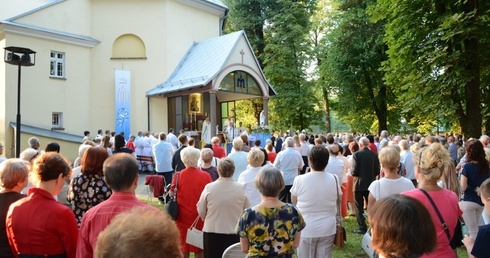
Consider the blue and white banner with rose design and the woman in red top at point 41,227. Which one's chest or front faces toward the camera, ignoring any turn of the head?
the blue and white banner with rose design

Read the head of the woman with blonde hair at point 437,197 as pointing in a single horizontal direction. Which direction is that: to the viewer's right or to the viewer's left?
to the viewer's left

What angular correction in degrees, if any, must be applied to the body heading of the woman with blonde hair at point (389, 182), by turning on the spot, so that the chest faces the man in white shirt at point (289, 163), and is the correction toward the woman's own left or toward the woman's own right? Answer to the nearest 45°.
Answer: approximately 45° to the woman's own left

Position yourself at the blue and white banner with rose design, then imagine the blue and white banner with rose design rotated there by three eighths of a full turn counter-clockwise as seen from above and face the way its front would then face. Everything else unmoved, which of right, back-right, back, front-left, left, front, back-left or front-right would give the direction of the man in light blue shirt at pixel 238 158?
back-right

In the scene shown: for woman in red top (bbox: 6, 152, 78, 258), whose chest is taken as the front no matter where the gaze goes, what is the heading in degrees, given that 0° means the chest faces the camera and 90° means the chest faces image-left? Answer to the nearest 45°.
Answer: approximately 225°

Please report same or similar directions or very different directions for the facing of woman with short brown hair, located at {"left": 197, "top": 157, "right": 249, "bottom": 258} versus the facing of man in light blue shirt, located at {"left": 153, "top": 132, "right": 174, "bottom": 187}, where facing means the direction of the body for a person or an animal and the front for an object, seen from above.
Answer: same or similar directions

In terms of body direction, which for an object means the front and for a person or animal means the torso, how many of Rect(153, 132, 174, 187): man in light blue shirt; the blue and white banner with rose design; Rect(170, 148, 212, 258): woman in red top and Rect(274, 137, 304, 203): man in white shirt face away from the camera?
3

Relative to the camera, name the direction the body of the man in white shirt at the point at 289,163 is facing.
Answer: away from the camera

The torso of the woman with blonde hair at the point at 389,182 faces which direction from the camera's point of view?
away from the camera

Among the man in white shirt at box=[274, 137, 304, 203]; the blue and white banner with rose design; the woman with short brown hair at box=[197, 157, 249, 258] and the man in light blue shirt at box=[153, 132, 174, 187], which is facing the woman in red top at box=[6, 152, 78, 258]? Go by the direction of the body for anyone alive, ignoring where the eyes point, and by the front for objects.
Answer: the blue and white banner with rose design

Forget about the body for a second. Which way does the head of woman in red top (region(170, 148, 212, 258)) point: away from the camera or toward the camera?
away from the camera

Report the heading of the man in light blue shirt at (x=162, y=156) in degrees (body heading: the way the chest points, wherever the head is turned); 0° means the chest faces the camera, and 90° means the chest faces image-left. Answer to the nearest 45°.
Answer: approximately 180°

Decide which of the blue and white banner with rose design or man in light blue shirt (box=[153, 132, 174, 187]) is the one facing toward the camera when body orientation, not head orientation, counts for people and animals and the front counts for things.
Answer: the blue and white banner with rose design

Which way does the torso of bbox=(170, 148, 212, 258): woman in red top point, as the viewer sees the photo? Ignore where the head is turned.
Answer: away from the camera

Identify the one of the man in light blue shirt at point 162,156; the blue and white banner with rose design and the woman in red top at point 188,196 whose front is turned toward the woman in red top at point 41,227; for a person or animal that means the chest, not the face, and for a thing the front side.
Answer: the blue and white banner with rose design

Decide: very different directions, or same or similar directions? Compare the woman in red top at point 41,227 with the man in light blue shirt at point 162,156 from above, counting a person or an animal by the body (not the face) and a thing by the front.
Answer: same or similar directions

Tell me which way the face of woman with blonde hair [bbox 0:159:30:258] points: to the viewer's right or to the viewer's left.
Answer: to the viewer's right

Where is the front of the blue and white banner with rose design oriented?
toward the camera

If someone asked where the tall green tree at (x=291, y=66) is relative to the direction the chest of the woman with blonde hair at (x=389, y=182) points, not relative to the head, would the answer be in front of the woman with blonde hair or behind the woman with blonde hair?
in front
